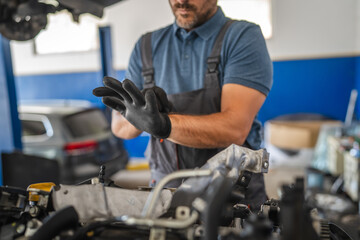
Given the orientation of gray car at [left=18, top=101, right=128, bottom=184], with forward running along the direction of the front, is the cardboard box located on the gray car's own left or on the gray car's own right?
on the gray car's own right

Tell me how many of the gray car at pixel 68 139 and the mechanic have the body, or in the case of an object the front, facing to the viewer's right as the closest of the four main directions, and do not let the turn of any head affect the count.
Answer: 0

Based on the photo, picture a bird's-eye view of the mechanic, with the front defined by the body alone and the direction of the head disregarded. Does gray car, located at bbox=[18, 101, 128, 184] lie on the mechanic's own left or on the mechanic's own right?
on the mechanic's own right

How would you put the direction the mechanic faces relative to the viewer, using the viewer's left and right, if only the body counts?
facing the viewer and to the left of the viewer

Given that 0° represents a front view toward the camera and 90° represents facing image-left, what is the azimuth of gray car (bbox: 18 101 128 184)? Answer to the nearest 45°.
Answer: approximately 135°

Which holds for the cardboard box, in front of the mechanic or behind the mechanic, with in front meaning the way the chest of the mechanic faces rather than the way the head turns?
behind

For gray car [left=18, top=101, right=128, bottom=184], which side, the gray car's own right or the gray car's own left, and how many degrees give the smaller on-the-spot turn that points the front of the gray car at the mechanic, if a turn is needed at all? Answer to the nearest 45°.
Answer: approximately 135° to the gray car's own left
